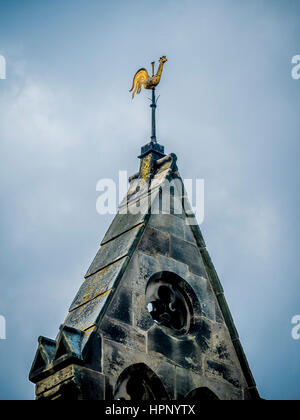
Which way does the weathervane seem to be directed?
to the viewer's right
